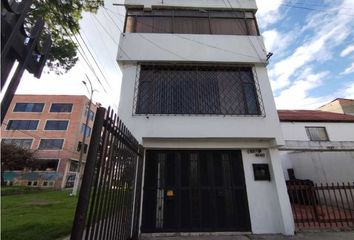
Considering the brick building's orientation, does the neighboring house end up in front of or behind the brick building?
in front

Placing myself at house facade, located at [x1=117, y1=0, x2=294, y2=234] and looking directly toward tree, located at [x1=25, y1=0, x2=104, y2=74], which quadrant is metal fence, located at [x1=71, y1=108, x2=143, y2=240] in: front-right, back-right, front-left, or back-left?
front-left

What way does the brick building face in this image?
toward the camera

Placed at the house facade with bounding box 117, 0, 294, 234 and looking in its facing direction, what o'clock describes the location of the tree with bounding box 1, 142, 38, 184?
The tree is roughly at 4 o'clock from the house facade.

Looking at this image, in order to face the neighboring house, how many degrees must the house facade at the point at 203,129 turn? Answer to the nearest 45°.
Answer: approximately 135° to its left

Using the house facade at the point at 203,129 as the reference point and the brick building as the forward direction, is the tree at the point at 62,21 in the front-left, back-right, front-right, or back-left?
front-left

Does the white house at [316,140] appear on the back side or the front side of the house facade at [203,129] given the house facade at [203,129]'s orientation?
on the back side

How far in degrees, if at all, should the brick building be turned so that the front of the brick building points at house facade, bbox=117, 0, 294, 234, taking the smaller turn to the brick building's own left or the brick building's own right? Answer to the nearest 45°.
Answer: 0° — it already faces it

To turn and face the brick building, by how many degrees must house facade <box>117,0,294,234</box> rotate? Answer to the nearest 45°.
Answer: approximately 135° to its right

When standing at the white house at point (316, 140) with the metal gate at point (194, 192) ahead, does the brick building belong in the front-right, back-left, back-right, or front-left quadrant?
front-right

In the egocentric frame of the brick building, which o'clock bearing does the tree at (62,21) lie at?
The tree is roughly at 12 o'clock from the brick building.

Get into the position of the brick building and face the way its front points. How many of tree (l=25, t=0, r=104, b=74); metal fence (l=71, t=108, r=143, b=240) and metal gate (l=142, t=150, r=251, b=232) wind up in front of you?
3

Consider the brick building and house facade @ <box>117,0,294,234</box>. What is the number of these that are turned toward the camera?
2

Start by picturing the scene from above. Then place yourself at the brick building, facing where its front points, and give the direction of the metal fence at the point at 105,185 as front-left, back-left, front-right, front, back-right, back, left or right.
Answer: front
